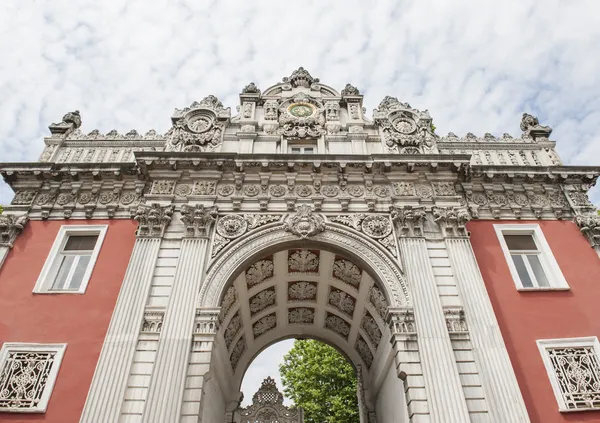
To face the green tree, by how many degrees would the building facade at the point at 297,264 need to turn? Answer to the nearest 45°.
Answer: approximately 180°

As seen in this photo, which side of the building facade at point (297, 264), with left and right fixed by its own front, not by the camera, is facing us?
front
